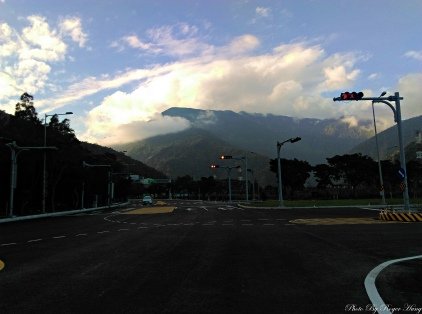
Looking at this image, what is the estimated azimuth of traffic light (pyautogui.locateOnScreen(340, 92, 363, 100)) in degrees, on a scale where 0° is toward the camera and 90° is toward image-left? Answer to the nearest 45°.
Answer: approximately 0°
